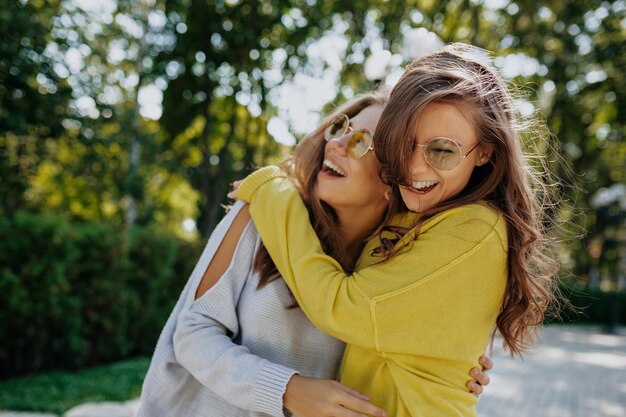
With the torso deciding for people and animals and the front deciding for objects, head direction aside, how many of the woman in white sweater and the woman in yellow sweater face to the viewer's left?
1

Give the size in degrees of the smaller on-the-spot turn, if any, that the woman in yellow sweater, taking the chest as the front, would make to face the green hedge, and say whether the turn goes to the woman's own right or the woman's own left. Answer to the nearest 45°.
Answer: approximately 45° to the woman's own right

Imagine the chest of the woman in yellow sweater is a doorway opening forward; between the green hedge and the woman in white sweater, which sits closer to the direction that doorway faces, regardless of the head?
the woman in white sweater

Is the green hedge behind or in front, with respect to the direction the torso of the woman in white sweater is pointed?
behind

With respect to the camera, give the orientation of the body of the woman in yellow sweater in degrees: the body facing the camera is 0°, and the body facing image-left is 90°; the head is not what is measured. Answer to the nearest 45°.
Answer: approximately 90°

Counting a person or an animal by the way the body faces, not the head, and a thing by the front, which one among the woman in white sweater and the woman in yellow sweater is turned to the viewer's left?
the woman in yellow sweater

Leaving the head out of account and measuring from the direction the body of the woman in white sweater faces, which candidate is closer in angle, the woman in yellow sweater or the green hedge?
the woman in yellow sweater
